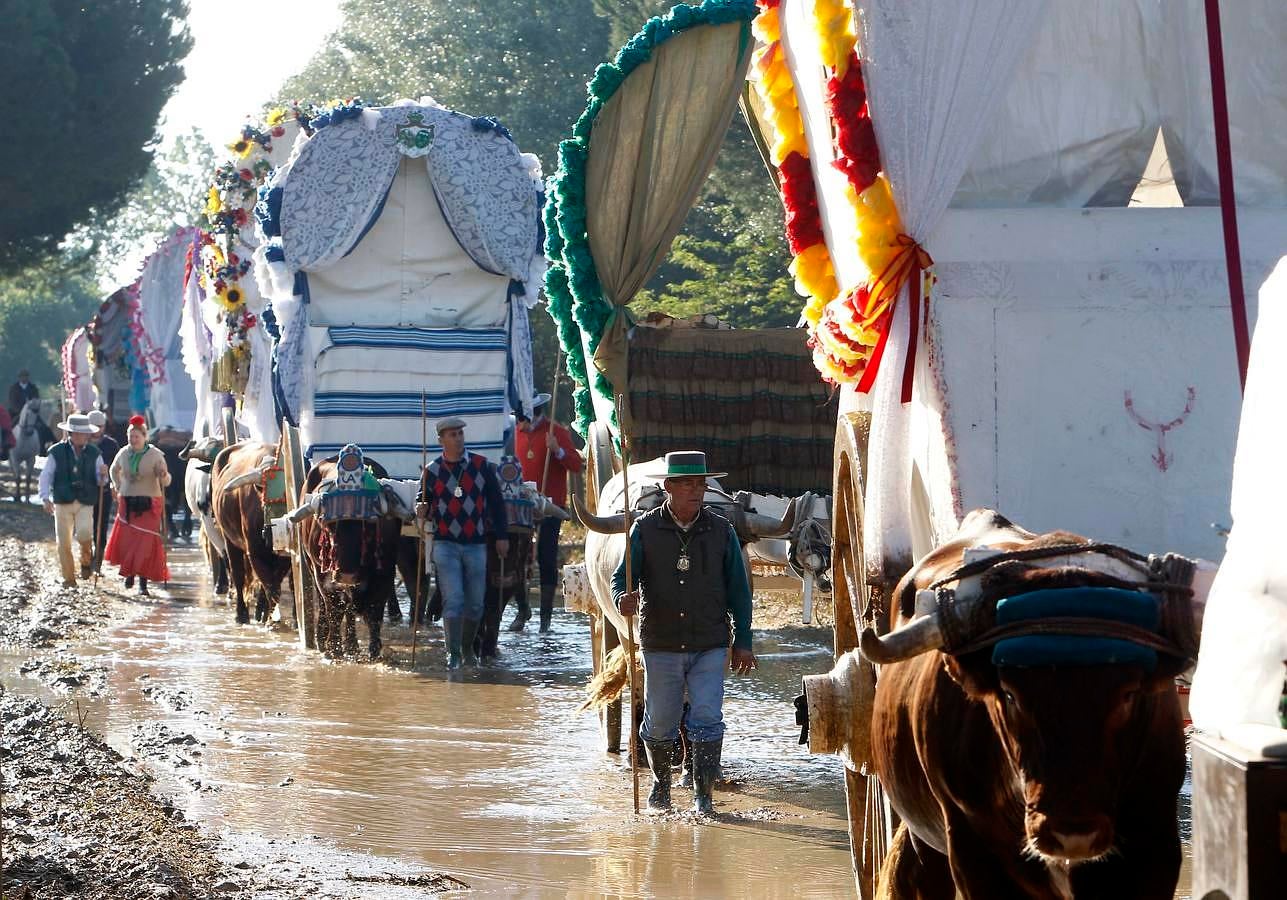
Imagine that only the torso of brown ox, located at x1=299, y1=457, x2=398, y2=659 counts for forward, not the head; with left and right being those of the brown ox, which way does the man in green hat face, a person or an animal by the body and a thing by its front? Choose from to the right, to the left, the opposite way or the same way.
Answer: the same way

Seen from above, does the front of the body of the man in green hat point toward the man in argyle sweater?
no

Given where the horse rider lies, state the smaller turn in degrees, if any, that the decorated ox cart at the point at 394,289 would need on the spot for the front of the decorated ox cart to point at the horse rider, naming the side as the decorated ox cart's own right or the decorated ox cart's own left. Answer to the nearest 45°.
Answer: approximately 180°

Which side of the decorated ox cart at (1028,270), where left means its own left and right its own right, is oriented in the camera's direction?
front

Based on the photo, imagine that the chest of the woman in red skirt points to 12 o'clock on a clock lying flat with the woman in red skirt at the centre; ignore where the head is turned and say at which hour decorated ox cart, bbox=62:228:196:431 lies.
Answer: The decorated ox cart is roughly at 6 o'clock from the woman in red skirt.

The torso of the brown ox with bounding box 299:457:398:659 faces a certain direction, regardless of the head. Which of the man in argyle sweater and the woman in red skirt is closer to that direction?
the man in argyle sweater

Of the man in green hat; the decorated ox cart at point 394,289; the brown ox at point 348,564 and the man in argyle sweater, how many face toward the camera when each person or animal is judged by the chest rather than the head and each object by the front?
4

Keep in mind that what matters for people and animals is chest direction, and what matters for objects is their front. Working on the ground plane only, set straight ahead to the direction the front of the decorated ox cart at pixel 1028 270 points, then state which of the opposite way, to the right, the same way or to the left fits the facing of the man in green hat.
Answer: the same way

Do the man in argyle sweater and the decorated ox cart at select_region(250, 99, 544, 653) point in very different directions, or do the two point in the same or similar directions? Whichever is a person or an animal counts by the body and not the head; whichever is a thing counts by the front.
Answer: same or similar directions

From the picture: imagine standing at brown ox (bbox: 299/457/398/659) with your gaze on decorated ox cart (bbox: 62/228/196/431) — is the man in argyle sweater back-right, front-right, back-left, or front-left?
back-right

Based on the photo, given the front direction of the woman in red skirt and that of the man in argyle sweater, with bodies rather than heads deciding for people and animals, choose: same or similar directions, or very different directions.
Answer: same or similar directions

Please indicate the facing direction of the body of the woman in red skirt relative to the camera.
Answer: toward the camera

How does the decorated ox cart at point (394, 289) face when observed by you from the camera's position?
facing the viewer

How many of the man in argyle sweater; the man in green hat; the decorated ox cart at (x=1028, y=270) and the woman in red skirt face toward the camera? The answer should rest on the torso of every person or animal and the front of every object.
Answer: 4

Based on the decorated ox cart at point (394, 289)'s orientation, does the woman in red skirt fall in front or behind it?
behind
